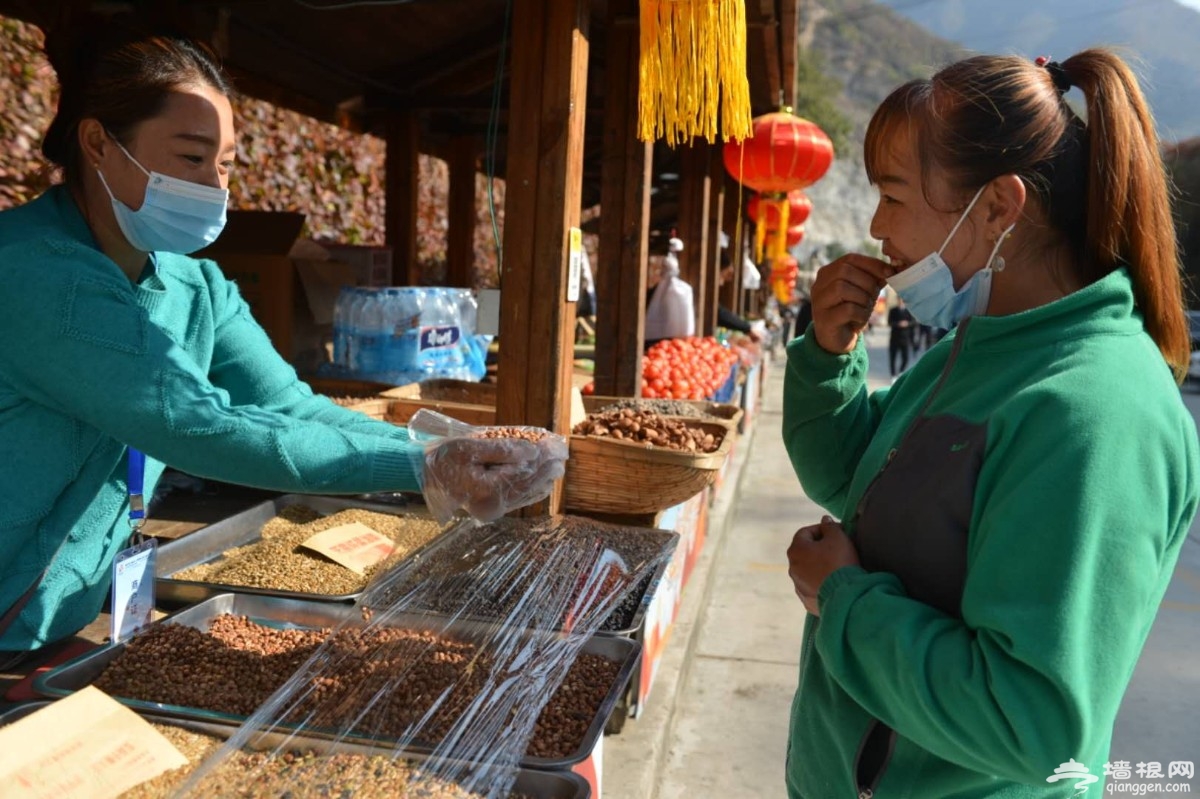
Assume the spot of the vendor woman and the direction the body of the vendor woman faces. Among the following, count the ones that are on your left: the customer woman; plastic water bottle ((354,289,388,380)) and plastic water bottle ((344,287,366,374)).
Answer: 2

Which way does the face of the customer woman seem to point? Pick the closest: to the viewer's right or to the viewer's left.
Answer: to the viewer's left

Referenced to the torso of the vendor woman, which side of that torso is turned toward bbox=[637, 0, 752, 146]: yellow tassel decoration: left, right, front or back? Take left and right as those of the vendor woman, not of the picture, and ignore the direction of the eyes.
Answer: front

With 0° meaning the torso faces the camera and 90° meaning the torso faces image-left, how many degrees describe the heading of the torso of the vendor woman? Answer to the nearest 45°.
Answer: approximately 270°

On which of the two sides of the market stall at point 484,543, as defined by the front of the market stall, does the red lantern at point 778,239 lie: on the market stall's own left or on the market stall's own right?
on the market stall's own left

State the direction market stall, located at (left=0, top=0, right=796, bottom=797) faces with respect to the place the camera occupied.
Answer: facing to the right of the viewer

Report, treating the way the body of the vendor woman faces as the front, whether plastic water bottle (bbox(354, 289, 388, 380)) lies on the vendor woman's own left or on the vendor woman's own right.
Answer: on the vendor woman's own left

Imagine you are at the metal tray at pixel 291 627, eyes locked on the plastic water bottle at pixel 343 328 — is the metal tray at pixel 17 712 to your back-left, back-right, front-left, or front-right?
back-left

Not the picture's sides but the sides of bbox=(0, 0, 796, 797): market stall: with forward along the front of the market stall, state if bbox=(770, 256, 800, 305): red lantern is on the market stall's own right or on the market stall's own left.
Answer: on the market stall's own left

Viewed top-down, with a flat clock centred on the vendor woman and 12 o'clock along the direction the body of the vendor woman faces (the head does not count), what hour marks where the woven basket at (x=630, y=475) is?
The woven basket is roughly at 11 o'clock from the vendor woman.

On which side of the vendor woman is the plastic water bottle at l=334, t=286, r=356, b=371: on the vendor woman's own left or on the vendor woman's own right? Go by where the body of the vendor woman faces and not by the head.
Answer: on the vendor woman's own left

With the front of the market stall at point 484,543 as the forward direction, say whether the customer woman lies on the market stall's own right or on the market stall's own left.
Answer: on the market stall's own right
